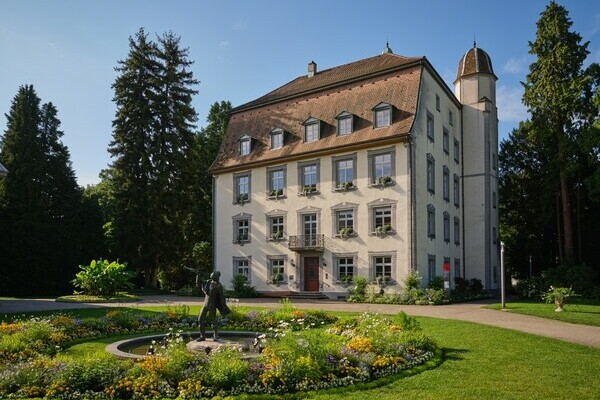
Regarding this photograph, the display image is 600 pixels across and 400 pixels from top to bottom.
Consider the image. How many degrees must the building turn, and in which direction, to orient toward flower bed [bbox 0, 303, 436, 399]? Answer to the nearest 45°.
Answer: approximately 45° to its left

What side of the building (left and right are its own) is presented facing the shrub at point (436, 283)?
left

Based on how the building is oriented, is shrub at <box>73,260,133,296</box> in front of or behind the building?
in front

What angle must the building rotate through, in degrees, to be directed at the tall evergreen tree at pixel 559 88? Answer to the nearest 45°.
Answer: approximately 135° to its left

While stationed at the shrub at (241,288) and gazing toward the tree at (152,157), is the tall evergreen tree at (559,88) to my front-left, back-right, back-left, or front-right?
back-right

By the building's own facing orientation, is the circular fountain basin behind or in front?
in front

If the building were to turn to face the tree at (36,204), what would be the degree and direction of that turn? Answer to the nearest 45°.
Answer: approximately 45° to its right

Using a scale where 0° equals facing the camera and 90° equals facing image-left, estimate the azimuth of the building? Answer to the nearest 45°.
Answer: approximately 45°

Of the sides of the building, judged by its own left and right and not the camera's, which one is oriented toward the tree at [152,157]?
right
